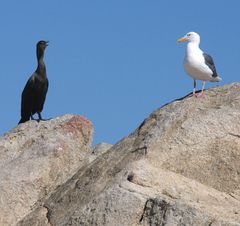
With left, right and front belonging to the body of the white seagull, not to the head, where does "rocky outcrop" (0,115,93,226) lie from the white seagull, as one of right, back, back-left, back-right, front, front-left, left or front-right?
front-right

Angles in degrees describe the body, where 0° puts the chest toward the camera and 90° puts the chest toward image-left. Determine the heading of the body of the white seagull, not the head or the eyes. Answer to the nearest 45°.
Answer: approximately 45°
